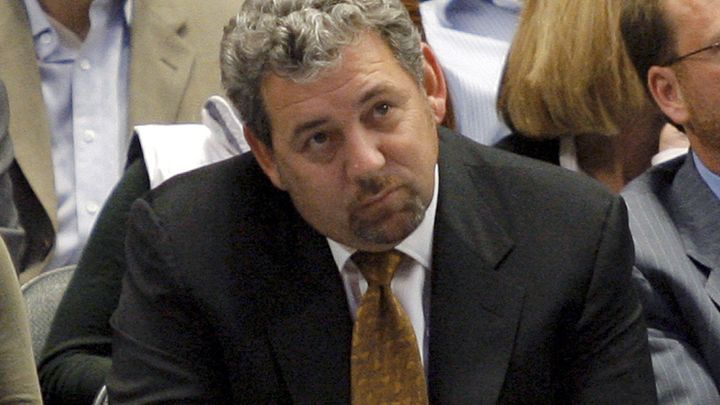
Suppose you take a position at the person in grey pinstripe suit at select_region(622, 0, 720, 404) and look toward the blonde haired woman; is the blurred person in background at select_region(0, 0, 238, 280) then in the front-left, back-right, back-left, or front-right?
front-left

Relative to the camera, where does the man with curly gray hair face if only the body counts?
toward the camera

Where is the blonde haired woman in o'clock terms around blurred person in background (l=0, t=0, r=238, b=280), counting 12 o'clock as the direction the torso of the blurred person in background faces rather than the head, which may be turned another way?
The blonde haired woman is roughly at 10 o'clock from the blurred person in background.

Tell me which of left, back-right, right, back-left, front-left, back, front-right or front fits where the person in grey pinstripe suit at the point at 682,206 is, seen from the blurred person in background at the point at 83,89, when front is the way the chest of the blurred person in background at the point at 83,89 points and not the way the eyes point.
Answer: front-left

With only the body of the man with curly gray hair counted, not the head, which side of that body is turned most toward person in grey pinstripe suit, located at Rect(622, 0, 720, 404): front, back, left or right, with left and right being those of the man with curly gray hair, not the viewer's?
left

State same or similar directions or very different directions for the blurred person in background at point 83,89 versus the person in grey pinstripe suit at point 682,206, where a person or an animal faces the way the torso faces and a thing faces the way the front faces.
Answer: same or similar directions
